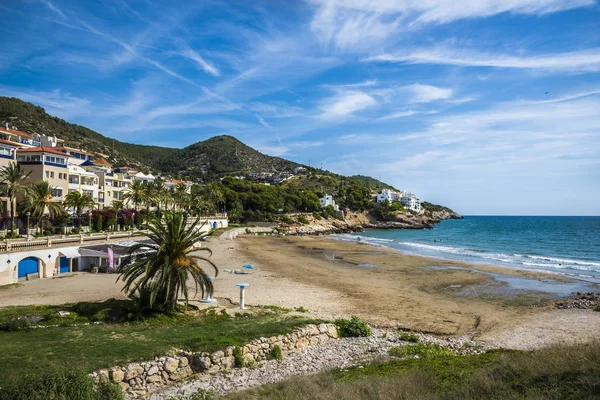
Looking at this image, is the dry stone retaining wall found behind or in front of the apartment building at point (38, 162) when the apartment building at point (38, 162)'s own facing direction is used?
in front

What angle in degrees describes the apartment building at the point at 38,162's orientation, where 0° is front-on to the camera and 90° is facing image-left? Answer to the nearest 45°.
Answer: approximately 315°

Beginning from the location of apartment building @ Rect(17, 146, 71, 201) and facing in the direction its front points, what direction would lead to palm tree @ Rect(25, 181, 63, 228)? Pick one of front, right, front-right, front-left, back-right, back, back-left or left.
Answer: front-right

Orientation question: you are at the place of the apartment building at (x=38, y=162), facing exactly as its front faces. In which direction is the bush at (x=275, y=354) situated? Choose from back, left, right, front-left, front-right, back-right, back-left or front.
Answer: front-right

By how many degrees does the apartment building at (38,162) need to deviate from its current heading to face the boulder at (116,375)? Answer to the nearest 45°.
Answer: approximately 45° to its right

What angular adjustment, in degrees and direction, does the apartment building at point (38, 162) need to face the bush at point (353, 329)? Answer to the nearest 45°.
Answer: approximately 45° to its right

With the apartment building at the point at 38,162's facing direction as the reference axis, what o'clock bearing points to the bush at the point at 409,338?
The bush is roughly at 1 o'clock from the apartment building.
